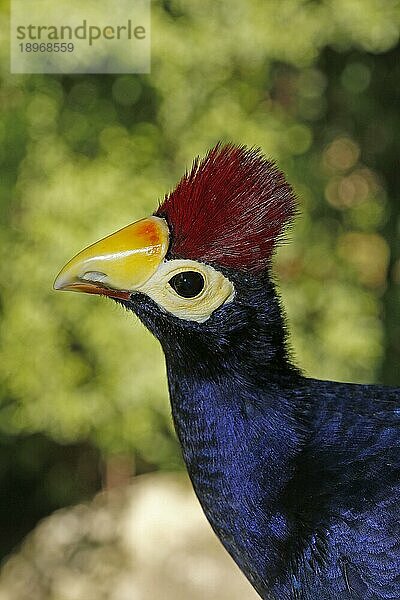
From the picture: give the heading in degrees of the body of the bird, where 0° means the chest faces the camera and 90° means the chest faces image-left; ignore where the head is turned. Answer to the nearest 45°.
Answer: approximately 90°
